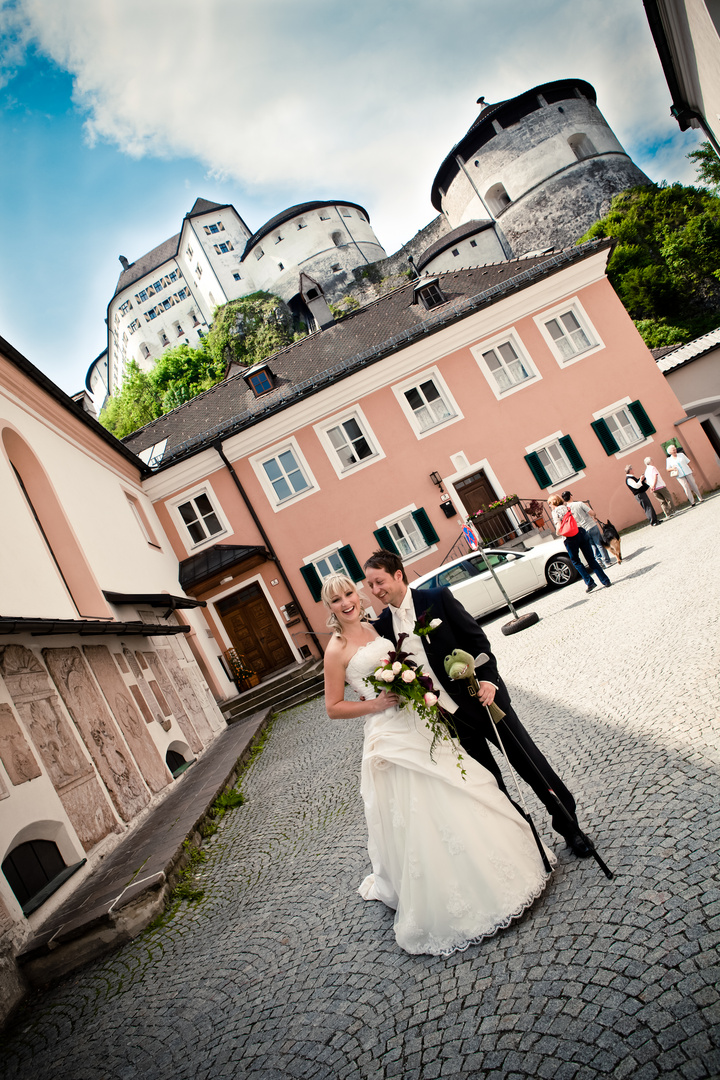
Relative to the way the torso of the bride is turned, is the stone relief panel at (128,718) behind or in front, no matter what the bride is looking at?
behind

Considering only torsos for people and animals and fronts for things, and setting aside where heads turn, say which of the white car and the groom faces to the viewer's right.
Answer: the white car

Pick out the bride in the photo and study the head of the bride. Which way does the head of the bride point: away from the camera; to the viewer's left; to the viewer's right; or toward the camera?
toward the camera

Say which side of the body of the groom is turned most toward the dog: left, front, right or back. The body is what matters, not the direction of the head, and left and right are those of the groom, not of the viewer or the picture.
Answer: back

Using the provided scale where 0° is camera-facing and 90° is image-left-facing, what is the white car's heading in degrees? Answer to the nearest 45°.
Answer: approximately 270°

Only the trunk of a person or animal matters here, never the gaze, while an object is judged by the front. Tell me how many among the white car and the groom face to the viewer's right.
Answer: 1

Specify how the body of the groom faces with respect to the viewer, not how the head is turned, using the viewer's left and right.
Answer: facing the viewer and to the left of the viewer

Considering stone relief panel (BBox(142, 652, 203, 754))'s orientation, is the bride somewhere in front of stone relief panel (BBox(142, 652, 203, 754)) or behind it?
in front

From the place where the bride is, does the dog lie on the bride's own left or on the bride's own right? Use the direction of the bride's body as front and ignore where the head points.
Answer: on the bride's own left

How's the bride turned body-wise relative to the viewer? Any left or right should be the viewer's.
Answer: facing the viewer and to the right of the viewer

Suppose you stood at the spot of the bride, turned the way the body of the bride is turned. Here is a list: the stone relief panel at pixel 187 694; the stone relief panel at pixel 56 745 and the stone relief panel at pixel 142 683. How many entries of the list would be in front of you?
0

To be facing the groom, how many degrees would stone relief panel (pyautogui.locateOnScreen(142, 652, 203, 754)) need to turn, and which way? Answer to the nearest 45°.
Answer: approximately 45° to its right

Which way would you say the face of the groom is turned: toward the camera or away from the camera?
toward the camera

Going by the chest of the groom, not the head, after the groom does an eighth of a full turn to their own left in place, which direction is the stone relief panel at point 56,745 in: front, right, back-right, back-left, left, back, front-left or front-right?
back-right

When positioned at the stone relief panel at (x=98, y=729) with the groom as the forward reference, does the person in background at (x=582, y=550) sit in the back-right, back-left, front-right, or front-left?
front-left

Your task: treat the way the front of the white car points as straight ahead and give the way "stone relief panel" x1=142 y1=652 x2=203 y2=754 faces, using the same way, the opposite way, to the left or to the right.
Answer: the same way

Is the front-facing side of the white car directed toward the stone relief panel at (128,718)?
no

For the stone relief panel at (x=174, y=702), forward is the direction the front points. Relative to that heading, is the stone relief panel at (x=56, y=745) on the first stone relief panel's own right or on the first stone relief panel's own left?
on the first stone relief panel's own right

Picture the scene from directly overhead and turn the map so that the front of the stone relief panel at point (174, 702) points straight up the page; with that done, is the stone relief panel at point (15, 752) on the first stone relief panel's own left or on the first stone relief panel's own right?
on the first stone relief panel's own right
